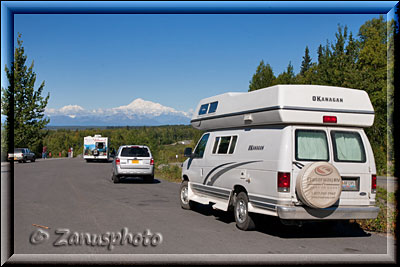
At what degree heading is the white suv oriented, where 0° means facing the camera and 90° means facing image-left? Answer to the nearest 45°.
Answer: approximately 180°

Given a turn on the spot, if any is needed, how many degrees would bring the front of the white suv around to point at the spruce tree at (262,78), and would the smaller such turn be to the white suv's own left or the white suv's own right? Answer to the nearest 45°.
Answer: approximately 45° to the white suv's own right

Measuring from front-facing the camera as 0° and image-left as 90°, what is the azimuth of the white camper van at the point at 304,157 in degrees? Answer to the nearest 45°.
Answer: approximately 135°

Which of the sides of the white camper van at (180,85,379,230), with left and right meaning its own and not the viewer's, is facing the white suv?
front

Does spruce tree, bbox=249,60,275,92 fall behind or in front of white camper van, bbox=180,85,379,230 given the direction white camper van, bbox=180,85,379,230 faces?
in front

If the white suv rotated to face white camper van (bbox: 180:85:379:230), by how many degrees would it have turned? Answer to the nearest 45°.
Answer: approximately 180°

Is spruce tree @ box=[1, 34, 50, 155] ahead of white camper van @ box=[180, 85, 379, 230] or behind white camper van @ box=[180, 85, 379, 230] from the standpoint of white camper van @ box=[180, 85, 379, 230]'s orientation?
ahead

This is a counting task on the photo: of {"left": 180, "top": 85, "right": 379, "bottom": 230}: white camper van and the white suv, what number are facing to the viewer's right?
0
